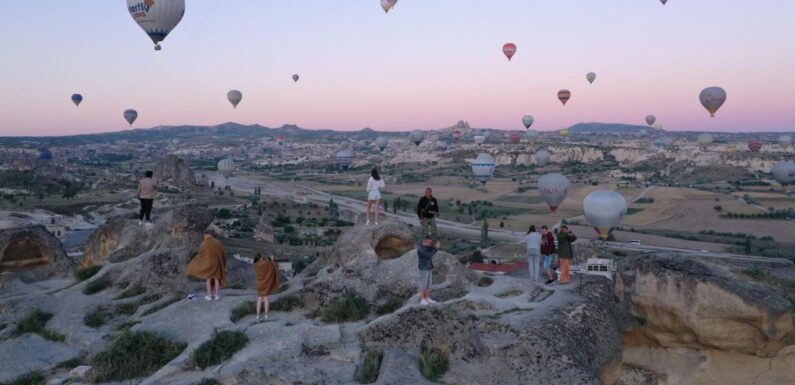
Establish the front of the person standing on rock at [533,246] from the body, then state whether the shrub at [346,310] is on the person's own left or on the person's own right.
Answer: on the person's own left

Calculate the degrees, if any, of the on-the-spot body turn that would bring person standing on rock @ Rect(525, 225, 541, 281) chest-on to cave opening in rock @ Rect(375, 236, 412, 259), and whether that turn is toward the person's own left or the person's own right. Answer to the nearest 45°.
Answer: approximately 90° to the person's own left

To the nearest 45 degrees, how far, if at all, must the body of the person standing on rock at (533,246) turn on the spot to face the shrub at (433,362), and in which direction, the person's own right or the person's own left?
approximately 180°

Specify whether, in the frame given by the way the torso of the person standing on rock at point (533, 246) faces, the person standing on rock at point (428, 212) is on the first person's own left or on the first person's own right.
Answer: on the first person's own left

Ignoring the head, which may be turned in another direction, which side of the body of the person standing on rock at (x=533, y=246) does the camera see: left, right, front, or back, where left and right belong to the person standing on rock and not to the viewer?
back

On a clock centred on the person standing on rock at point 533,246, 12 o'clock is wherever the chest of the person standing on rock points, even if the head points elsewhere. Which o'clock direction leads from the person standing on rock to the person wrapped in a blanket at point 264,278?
The person wrapped in a blanket is roughly at 8 o'clock from the person standing on rock.

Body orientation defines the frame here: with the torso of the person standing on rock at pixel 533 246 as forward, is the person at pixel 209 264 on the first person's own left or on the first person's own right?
on the first person's own left

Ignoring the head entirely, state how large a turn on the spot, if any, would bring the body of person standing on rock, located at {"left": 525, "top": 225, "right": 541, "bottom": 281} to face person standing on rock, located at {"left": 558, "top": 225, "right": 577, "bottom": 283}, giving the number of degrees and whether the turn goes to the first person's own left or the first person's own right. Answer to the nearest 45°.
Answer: approximately 90° to the first person's own right

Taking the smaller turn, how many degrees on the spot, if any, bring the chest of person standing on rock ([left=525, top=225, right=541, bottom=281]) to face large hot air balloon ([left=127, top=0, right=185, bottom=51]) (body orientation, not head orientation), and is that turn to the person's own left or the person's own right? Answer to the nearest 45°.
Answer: approximately 45° to the person's own left
